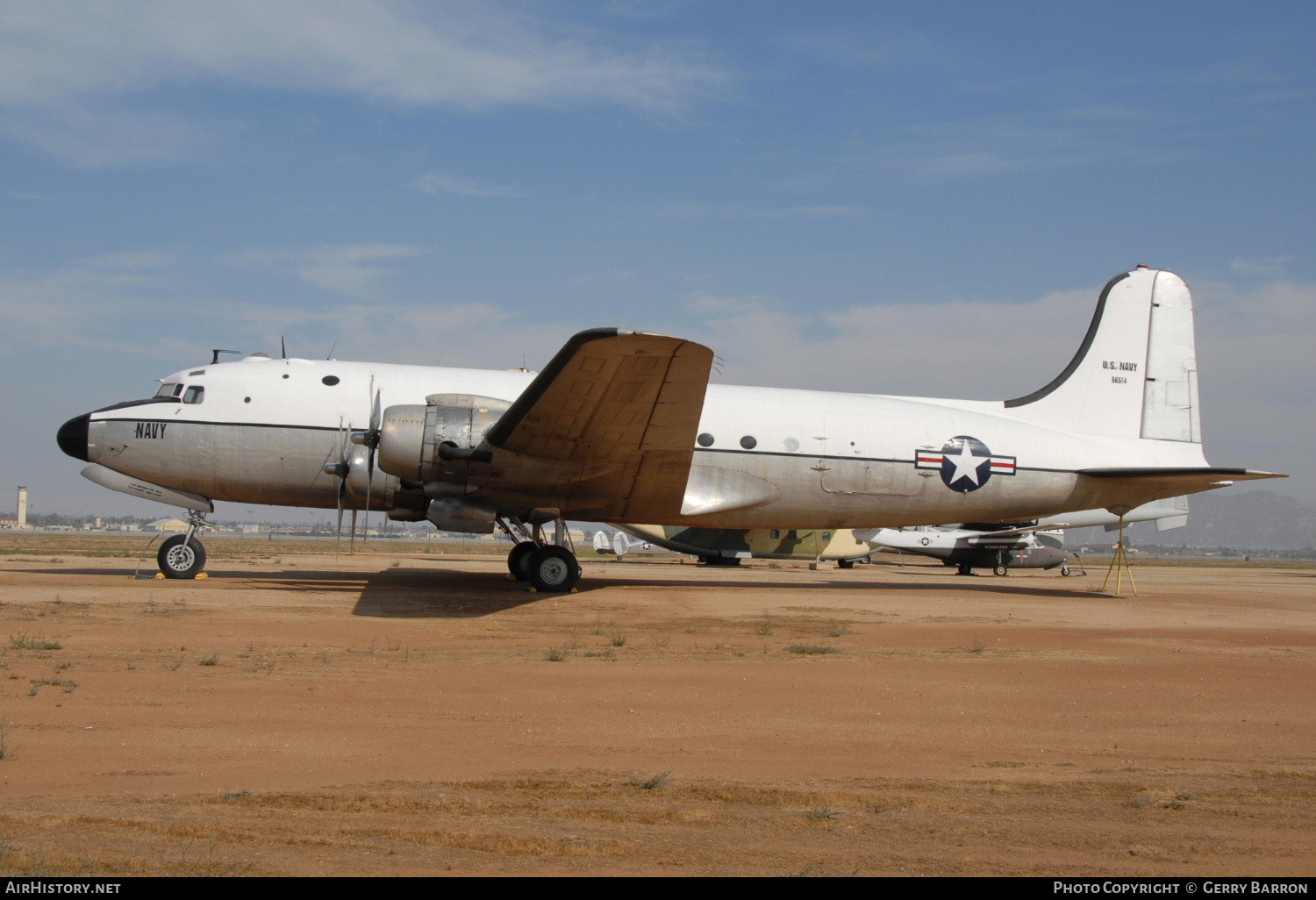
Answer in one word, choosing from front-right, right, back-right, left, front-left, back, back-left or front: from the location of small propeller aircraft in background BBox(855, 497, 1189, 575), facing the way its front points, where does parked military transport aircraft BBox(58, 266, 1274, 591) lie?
right

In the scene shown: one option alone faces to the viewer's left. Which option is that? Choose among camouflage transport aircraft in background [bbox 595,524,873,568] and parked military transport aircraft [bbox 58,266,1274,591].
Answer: the parked military transport aircraft

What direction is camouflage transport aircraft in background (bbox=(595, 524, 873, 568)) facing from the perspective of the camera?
to the viewer's right

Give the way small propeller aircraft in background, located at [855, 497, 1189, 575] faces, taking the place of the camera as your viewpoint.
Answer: facing to the right of the viewer

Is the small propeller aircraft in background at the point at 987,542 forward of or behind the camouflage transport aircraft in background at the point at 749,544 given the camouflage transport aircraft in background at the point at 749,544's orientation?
forward

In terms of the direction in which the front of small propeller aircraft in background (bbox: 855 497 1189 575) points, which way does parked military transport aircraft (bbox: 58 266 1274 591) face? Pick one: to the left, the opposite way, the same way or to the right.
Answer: the opposite way

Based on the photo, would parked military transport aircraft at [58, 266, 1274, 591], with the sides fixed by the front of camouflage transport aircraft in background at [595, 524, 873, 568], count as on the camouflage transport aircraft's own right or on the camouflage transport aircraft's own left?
on the camouflage transport aircraft's own right

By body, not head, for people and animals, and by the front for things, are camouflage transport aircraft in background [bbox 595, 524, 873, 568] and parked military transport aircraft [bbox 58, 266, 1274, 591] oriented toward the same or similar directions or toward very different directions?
very different directions

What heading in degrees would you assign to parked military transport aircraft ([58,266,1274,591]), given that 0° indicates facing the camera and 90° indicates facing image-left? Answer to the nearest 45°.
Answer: approximately 90°

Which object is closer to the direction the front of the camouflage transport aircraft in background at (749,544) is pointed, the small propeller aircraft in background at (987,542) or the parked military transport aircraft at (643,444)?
the small propeller aircraft in background

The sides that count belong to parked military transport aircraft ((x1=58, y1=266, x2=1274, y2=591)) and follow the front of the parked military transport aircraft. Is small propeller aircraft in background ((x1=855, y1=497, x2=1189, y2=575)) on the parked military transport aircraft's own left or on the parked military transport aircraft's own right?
on the parked military transport aircraft's own right
